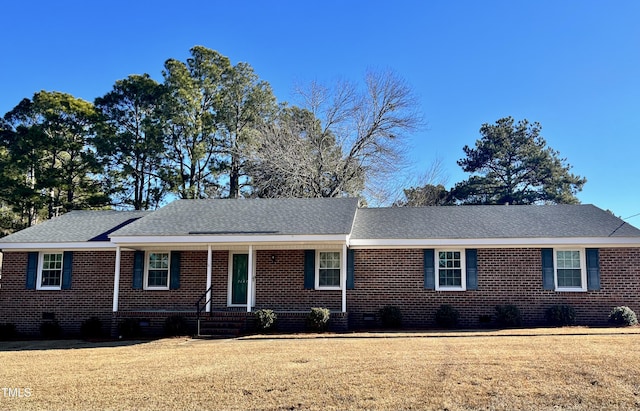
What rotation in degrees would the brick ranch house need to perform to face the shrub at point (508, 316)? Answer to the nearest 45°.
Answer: approximately 90° to its left

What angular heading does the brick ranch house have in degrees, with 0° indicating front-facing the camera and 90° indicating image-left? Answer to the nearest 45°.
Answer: approximately 0°
